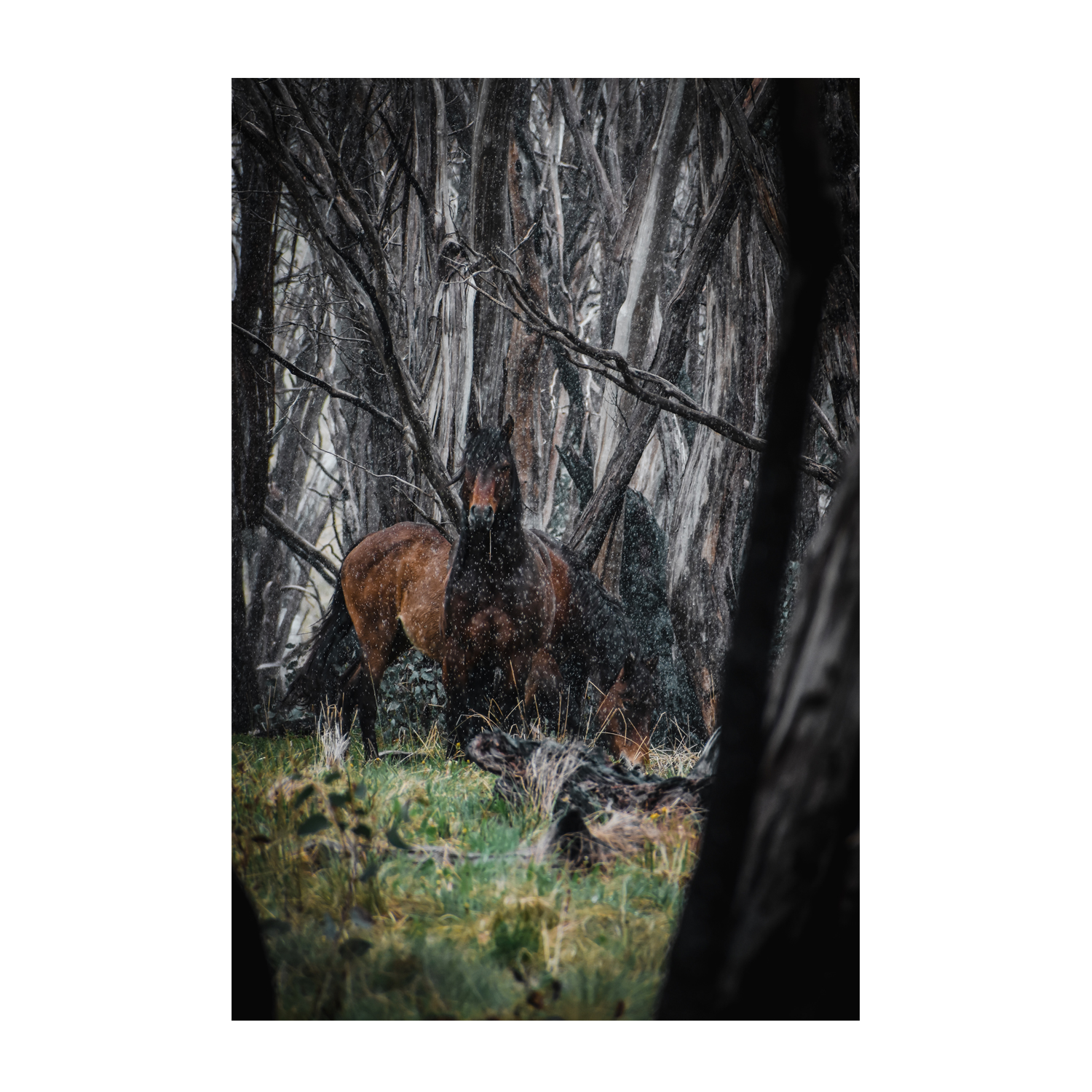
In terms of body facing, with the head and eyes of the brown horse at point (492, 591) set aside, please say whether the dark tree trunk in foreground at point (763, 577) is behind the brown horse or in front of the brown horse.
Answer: in front

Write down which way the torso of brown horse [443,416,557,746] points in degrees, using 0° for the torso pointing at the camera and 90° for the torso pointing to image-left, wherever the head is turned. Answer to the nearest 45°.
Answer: approximately 0°
